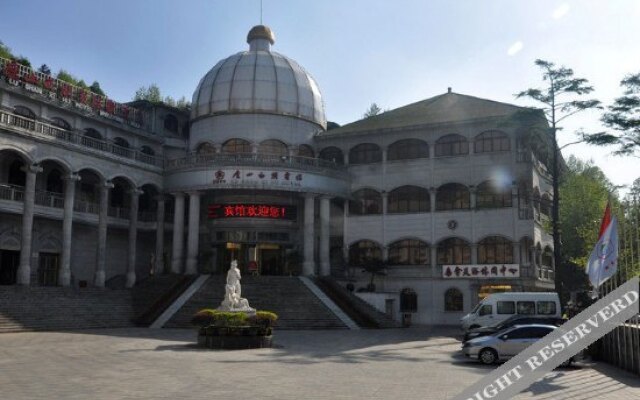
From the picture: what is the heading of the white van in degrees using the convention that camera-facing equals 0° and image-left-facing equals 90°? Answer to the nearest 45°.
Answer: approximately 90°

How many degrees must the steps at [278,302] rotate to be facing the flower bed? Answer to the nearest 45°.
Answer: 0° — it already faces it

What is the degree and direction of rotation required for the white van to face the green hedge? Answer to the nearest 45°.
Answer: approximately 45° to its left

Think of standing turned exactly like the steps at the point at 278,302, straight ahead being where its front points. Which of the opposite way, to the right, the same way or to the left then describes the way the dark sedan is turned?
to the right

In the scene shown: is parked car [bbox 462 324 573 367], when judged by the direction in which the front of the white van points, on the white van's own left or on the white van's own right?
on the white van's own left

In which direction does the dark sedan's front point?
to the viewer's left

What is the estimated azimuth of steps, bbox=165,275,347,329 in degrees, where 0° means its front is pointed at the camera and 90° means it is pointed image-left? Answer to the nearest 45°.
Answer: approximately 0°

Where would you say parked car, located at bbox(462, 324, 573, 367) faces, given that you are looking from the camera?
facing to the left of the viewer

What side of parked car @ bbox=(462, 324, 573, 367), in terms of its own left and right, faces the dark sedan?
right
